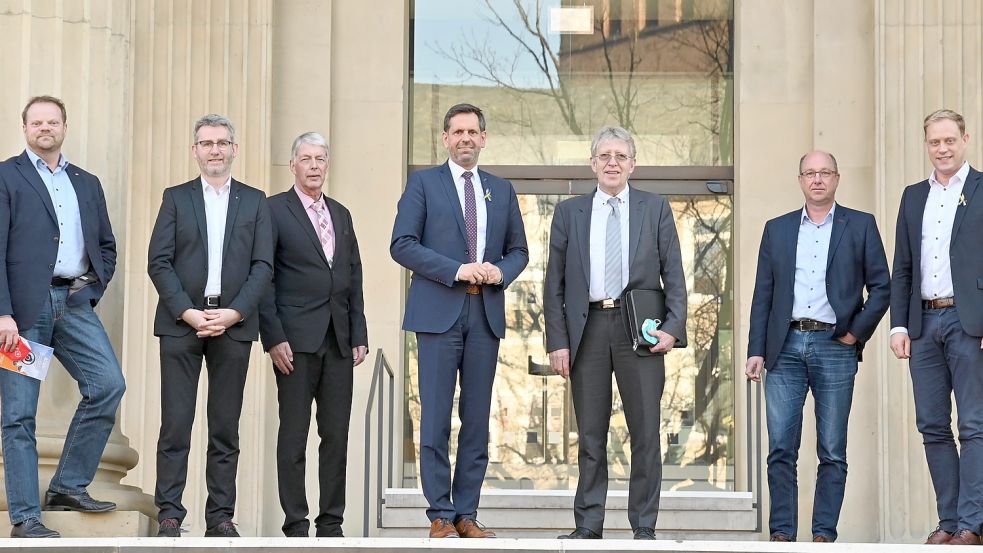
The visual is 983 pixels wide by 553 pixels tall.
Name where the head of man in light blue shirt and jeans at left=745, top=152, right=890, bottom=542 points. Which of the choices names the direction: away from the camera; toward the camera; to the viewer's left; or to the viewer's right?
toward the camera

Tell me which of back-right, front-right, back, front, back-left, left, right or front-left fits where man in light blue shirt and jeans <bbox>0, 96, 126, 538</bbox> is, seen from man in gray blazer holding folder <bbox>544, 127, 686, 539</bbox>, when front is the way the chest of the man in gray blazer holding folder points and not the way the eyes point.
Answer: right

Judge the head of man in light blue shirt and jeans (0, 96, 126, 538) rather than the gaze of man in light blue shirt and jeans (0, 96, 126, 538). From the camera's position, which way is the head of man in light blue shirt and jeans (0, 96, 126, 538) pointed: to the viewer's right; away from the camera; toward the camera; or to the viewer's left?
toward the camera

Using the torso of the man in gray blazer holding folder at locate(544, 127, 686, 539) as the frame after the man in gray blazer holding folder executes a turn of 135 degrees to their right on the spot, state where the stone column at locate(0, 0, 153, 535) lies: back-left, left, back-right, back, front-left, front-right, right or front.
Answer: front-left

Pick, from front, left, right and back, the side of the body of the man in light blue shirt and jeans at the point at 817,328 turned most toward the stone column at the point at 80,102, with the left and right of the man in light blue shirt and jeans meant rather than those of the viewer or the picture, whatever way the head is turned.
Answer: right

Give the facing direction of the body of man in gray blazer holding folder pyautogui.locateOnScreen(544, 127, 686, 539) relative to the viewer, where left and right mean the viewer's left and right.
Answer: facing the viewer

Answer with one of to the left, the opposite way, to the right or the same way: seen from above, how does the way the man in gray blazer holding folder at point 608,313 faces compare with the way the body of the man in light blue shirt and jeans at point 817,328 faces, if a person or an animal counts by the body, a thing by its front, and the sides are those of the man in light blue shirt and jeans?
the same way

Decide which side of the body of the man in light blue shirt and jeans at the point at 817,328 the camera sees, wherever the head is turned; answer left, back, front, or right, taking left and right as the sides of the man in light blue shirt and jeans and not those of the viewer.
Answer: front

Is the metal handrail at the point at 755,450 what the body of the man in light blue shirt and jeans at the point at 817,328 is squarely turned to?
no

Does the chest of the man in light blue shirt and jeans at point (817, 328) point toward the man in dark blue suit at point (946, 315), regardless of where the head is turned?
no

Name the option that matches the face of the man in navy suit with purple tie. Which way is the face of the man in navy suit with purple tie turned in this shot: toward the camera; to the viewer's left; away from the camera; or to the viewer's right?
toward the camera

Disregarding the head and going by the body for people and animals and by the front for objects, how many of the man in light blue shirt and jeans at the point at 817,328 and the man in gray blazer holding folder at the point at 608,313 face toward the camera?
2

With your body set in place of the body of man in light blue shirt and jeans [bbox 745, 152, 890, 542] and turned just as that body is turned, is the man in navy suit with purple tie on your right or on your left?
on your right
